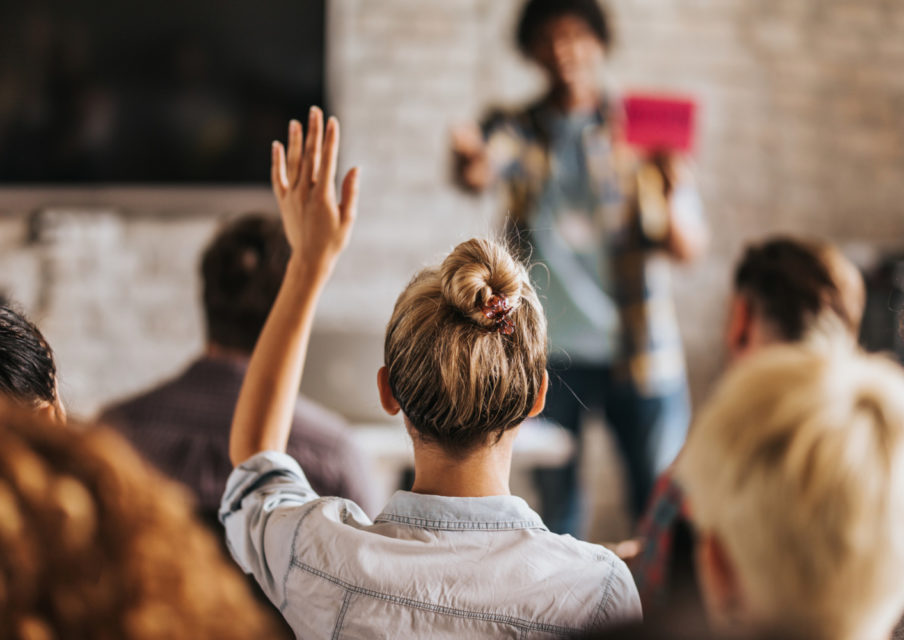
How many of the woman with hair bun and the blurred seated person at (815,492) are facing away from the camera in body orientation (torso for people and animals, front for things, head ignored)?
2

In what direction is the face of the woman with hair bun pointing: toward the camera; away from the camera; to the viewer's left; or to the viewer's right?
away from the camera

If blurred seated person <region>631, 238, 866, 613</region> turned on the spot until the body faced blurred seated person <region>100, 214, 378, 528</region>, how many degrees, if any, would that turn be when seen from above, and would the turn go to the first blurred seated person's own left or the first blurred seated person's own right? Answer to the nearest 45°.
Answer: approximately 45° to the first blurred seated person's own left

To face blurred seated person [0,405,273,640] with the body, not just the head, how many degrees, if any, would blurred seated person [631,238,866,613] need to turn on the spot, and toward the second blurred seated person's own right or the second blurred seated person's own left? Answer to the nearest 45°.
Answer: approximately 135° to the second blurred seated person's own left

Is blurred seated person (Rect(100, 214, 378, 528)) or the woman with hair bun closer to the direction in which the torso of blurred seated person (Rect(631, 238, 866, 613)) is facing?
the blurred seated person

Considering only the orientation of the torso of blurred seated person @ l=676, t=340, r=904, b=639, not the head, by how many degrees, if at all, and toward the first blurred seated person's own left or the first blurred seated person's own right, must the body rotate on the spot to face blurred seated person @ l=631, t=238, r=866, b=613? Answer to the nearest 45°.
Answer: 0° — they already face them

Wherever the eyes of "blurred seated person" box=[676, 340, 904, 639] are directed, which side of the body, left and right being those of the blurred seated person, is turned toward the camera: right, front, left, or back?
back

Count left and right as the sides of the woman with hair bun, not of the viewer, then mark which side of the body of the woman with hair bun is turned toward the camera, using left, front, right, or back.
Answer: back

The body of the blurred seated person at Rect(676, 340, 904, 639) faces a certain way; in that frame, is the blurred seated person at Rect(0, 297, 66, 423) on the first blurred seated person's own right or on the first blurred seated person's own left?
on the first blurred seated person's own left

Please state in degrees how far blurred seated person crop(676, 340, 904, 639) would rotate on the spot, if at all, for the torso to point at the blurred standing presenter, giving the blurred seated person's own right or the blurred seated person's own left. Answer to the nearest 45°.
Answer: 0° — they already face them

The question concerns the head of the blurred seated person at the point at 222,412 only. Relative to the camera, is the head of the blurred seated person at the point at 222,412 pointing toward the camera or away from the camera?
away from the camera

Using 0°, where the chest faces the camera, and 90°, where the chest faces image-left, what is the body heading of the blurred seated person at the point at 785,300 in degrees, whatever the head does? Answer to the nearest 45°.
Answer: approximately 135°
